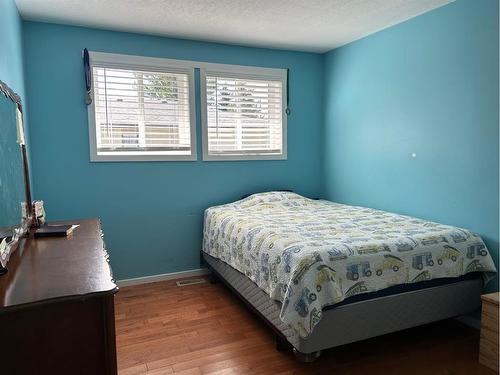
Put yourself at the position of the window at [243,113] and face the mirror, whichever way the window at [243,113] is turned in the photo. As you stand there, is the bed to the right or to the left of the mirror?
left

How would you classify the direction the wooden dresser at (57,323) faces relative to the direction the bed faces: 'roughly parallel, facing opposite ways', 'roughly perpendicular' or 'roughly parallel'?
roughly perpendicular

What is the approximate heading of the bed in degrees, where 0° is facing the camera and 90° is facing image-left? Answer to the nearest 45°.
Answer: approximately 315°

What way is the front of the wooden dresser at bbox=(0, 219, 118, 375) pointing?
to the viewer's right

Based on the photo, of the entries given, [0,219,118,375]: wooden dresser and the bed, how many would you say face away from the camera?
0

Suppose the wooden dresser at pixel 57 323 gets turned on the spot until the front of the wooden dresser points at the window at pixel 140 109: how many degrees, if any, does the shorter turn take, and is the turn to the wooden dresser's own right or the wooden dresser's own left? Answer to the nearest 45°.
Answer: approximately 90° to the wooden dresser's own left

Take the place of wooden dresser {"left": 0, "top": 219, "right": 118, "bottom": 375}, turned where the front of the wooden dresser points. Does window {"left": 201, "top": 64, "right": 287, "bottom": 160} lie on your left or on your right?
on your left

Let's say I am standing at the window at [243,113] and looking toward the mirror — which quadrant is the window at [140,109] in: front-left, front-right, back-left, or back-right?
front-right

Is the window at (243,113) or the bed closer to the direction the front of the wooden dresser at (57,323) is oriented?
the bed

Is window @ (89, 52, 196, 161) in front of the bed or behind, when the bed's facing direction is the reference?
behind

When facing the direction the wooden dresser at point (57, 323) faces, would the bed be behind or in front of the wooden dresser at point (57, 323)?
in front

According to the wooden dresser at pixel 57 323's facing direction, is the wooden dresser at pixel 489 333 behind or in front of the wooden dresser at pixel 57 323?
in front

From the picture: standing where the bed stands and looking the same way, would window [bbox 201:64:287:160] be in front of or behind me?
behind
